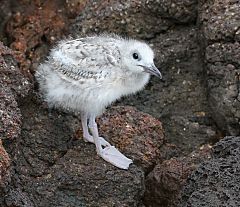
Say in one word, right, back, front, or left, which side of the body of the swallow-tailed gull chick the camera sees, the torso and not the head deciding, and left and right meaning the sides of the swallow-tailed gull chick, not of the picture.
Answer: right
